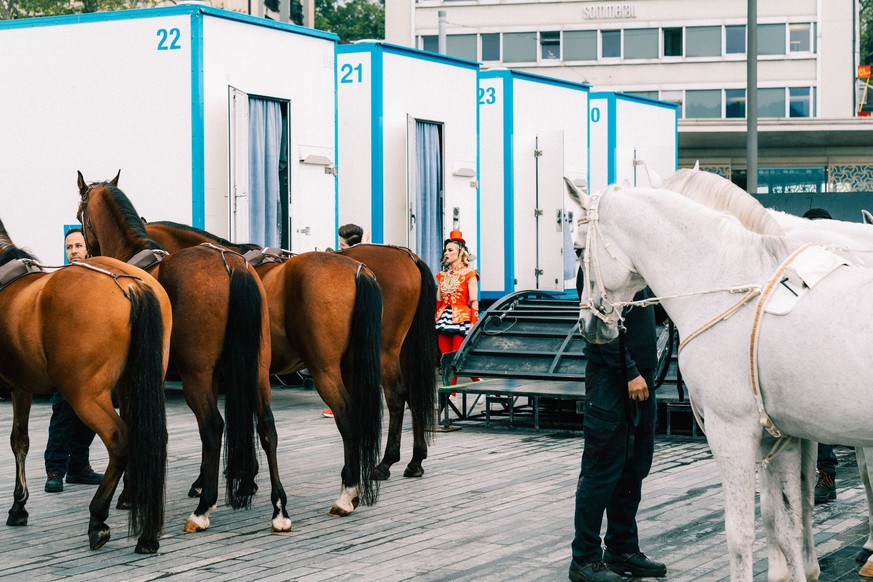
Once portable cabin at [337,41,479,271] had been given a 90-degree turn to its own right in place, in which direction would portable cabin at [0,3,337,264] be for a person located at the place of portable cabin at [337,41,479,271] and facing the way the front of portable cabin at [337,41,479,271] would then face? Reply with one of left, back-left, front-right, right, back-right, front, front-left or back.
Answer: front

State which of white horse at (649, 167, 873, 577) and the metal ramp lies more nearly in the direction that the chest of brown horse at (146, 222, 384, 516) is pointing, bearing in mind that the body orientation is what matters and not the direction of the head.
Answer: the metal ramp

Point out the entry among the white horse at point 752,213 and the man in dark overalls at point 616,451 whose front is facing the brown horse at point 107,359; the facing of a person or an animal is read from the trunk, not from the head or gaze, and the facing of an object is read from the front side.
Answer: the white horse

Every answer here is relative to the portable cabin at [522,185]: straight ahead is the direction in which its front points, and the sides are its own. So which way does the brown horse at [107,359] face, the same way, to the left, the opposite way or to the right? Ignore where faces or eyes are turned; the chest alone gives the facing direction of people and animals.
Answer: the opposite way

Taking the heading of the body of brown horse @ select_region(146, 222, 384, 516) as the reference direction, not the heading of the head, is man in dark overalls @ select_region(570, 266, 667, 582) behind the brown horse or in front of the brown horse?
behind

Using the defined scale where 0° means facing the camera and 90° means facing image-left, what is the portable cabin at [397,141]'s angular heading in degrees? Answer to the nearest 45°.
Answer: approximately 315°

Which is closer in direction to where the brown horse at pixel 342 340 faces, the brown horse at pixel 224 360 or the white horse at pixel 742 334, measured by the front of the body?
the brown horse

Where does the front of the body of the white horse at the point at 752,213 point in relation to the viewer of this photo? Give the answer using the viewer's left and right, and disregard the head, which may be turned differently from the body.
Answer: facing to the left of the viewer

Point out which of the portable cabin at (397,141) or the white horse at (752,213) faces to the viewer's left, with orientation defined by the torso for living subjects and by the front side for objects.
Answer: the white horse

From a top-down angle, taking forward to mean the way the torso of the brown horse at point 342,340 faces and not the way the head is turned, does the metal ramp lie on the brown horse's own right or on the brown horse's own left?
on the brown horse's own right

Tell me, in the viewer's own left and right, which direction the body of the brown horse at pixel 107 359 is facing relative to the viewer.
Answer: facing away from the viewer and to the left of the viewer

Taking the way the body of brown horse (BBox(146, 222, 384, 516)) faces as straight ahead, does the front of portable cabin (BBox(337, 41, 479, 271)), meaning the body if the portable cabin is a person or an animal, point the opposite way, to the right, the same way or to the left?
the opposite way

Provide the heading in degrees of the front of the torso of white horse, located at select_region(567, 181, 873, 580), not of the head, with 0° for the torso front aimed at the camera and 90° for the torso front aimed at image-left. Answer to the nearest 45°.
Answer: approximately 90°
